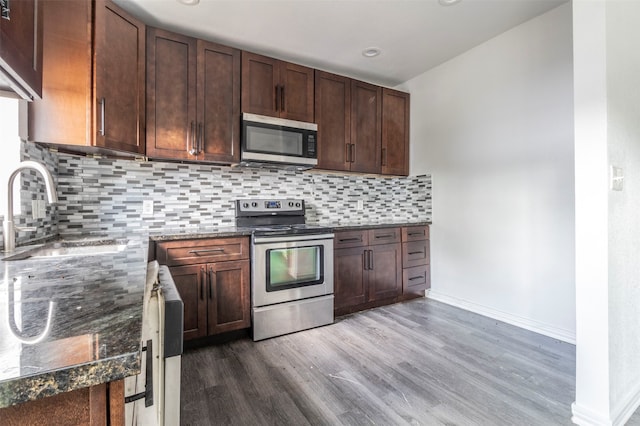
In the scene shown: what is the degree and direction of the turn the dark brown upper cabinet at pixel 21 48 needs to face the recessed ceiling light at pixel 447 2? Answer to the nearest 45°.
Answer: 0° — it already faces it

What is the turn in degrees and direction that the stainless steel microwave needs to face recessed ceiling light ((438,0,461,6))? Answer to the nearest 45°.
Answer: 0° — it already faces it

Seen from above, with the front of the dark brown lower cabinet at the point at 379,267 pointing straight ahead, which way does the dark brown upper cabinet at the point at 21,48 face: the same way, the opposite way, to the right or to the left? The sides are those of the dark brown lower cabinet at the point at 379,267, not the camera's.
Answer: to the left

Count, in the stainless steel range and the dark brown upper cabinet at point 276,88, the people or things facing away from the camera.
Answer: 0

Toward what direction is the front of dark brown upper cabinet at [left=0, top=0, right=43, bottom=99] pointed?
to the viewer's right

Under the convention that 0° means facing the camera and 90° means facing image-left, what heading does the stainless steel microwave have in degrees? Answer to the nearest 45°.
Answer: approximately 315°

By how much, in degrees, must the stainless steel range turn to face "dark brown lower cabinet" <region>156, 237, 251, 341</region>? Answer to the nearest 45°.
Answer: approximately 135° to its right

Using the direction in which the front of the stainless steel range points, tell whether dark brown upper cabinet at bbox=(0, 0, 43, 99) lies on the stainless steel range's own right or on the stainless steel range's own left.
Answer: on the stainless steel range's own right
